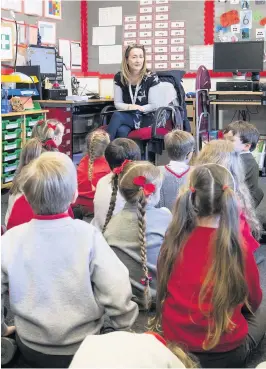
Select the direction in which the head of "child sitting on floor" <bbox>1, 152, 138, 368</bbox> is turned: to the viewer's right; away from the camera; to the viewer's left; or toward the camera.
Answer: away from the camera

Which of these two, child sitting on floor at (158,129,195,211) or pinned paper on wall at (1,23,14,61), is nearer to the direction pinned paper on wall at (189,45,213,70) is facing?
the child sitting on floor

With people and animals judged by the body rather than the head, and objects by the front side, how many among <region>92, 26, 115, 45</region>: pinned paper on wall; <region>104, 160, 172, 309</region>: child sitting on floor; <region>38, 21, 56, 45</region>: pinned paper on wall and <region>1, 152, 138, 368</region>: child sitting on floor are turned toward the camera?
2

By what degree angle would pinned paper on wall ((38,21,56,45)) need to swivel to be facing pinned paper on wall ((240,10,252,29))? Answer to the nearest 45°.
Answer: approximately 90° to its left

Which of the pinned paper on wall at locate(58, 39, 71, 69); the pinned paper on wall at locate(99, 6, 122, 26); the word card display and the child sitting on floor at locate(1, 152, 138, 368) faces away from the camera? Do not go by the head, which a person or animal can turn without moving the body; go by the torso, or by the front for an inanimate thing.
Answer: the child sitting on floor

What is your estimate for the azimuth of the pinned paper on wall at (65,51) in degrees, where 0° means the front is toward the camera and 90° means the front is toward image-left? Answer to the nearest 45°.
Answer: approximately 0°

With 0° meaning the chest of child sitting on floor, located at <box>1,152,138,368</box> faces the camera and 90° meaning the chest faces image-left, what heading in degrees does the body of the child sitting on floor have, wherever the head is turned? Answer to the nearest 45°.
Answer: approximately 180°

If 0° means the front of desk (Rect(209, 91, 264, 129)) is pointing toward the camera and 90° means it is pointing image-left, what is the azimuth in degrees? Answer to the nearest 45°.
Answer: approximately 0°
